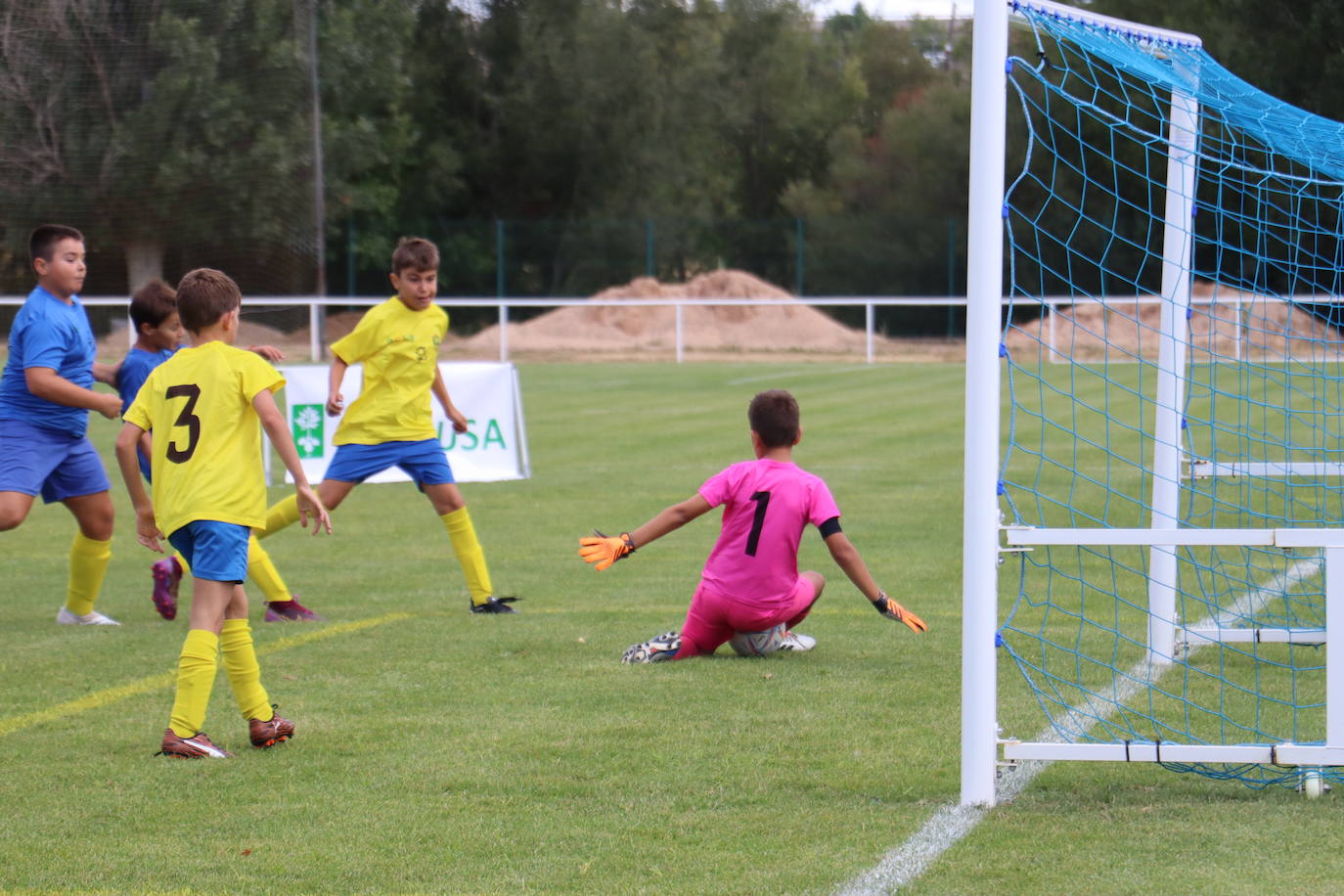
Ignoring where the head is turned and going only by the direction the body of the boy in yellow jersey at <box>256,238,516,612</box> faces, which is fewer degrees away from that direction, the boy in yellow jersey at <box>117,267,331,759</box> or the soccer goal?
the soccer goal

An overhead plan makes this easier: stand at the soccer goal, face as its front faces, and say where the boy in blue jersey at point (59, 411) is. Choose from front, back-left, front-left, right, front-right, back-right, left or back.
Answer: front

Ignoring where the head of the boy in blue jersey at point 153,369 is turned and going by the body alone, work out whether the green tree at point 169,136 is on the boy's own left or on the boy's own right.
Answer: on the boy's own left

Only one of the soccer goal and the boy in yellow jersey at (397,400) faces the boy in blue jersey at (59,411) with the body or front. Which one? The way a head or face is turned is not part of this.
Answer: the soccer goal

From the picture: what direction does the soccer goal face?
to the viewer's left

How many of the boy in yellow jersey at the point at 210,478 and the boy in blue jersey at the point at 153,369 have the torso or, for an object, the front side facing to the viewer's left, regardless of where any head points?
0

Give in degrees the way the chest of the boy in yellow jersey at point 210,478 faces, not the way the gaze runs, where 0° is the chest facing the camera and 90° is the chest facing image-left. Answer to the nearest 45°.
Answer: approximately 225°

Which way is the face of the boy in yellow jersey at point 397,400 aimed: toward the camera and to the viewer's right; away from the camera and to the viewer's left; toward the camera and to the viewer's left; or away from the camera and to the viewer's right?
toward the camera and to the viewer's right

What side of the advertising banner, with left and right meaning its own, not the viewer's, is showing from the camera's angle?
front

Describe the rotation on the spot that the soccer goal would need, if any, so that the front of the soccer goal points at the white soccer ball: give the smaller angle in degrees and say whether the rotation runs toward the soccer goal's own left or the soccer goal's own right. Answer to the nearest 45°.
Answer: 0° — it already faces it

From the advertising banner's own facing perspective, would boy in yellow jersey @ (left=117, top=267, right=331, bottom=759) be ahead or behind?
ahead

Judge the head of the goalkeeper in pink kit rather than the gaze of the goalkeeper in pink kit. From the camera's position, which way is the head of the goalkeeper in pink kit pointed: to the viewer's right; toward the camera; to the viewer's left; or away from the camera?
away from the camera

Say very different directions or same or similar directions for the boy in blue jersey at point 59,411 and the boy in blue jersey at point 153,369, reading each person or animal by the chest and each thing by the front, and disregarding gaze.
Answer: same or similar directions
